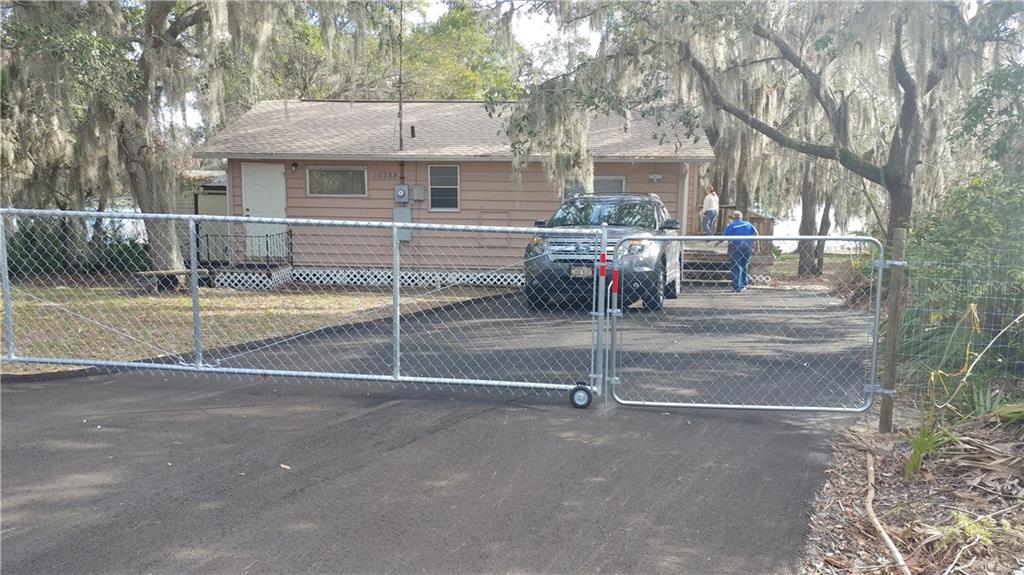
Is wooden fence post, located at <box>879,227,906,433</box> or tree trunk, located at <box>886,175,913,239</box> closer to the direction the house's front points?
the wooden fence post

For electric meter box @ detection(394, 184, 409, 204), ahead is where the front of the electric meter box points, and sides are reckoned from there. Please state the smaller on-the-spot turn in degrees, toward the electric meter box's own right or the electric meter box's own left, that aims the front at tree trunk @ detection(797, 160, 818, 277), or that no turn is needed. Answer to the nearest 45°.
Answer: approximately 90° to the electric meter box's own left

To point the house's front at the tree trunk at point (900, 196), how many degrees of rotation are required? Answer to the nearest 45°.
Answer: approximately 45° to its left

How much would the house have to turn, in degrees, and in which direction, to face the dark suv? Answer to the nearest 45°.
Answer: approximately 45° to its left

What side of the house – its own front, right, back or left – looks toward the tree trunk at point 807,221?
left

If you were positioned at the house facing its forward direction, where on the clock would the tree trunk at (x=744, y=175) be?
The tree trunk is roughly at 8 o'clock from the house.

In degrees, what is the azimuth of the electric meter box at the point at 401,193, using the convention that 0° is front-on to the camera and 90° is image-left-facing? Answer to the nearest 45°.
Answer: approximately 0°
